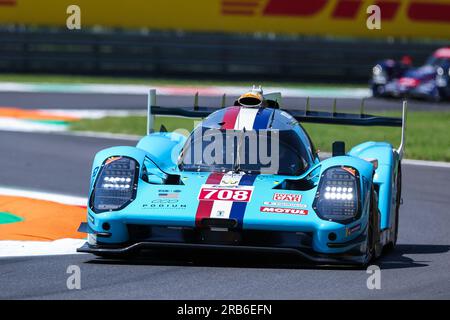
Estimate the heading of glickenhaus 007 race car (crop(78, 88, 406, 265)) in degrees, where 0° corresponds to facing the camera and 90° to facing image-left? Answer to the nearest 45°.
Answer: approximately 0°

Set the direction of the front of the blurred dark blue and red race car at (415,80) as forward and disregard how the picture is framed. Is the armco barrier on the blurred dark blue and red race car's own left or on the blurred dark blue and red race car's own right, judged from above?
on the blurred dark blue and red race car's own right

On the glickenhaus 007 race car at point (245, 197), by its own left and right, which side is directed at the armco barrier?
back
